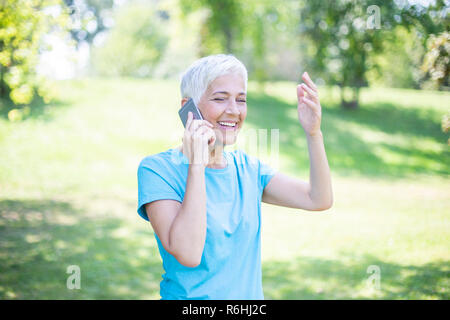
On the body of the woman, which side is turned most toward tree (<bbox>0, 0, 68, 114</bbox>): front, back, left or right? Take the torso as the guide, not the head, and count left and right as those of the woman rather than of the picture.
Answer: back

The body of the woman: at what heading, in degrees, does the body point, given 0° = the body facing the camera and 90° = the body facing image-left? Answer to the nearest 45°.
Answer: approximately 315°
